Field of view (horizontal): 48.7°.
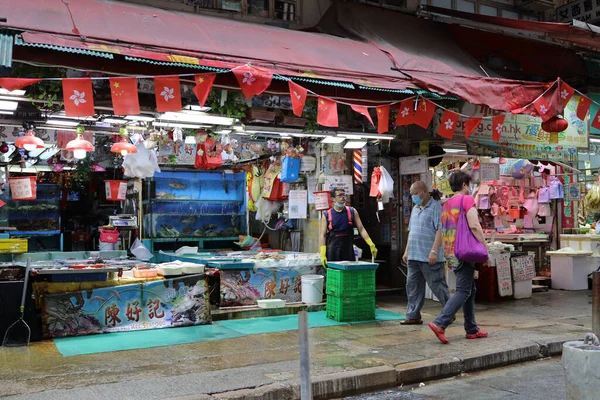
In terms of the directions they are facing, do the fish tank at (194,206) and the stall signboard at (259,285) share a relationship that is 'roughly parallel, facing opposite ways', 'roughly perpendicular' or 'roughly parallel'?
roughly parallel

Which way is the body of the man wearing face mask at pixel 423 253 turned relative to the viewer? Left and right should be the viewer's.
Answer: facing the viewer and to the left of the viewer

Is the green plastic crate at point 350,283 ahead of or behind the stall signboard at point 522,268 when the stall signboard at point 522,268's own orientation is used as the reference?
ahead

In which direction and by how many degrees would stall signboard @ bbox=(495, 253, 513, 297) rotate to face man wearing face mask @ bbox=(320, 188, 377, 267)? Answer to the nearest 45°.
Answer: approximately 45° to its right

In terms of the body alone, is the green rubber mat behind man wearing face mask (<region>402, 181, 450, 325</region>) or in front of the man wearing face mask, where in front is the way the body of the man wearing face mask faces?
in front

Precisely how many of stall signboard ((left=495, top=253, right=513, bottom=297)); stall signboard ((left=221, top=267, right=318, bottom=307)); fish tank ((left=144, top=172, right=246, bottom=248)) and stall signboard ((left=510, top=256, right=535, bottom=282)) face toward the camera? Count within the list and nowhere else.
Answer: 4

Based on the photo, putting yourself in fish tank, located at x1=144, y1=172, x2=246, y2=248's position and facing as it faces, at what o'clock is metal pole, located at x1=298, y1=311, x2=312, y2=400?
The metal pole is roughly at 12 o'clock from the fish tank.

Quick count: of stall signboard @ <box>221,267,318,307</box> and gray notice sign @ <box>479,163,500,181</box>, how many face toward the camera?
2

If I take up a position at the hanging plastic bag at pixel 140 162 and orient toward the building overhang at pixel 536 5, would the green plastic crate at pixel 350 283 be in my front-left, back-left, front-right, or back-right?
front-right

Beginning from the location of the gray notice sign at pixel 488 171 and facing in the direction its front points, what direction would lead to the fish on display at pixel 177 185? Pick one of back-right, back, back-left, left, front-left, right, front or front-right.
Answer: right

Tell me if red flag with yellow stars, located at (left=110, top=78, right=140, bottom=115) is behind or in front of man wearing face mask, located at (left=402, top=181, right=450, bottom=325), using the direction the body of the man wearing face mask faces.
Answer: in front

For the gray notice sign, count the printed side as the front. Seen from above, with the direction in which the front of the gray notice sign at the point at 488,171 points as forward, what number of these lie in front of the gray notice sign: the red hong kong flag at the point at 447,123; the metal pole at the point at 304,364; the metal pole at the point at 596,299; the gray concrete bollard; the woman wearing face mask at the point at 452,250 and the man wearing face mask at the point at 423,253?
6

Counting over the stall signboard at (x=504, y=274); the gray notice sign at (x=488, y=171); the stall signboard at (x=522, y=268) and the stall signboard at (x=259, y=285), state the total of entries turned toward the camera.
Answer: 4

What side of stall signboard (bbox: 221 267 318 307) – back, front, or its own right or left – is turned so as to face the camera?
front

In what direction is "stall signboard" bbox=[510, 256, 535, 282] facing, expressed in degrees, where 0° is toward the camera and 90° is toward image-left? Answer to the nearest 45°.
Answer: approximately 0°

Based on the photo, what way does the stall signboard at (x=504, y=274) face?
toward the camera

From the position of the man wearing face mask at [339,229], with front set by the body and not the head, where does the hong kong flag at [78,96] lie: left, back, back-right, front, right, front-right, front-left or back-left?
front-right
